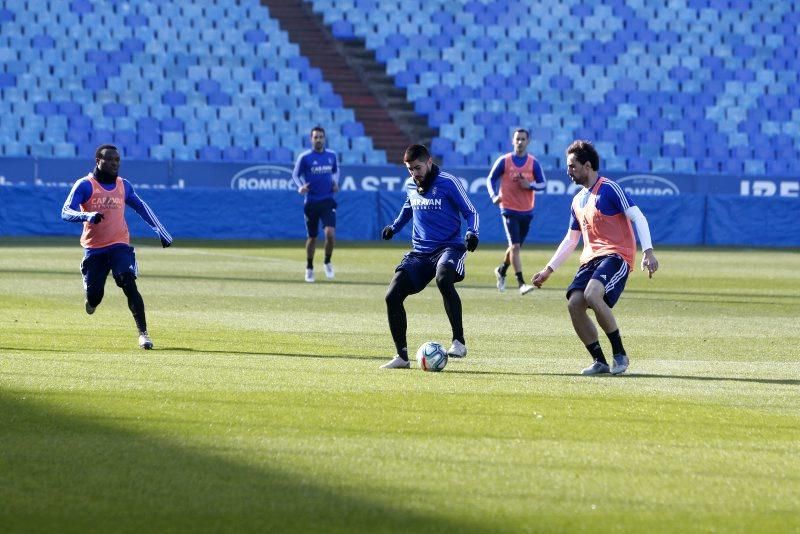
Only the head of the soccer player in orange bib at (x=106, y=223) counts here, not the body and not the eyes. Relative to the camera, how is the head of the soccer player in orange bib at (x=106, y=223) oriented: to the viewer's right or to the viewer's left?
to the viewer's right

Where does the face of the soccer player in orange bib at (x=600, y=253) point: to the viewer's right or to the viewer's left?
to the viewer's left

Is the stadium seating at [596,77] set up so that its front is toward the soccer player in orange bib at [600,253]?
yes

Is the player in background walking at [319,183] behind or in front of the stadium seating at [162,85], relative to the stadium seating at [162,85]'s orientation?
in front

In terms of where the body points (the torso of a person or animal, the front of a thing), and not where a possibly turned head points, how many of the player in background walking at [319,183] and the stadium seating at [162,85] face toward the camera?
2

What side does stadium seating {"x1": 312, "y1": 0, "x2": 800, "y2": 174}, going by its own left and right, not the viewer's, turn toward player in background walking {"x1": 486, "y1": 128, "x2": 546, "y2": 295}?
front

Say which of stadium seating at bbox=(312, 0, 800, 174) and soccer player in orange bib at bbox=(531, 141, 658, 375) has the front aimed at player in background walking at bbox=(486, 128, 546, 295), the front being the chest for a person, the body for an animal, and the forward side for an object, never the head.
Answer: the stadium seating

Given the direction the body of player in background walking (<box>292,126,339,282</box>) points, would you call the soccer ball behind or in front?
in front

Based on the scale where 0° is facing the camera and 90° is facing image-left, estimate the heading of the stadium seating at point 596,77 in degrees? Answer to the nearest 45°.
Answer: approximately 0°

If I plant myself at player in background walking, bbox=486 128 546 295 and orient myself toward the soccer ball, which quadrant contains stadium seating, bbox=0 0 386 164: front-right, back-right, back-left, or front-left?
back-right

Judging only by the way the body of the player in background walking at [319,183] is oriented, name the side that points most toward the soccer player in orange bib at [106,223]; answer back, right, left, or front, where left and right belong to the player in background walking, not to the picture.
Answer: front

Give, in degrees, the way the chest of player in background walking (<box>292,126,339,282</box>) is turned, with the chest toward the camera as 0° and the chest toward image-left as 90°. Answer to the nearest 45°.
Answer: approximately 0°
